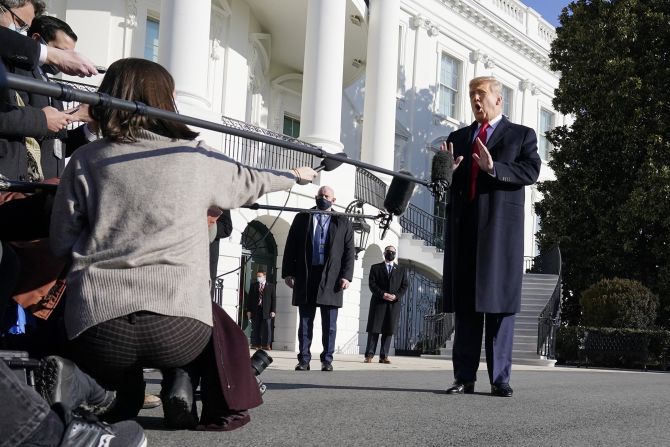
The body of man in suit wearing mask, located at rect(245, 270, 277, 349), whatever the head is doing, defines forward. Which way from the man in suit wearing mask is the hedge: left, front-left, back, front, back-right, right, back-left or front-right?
left

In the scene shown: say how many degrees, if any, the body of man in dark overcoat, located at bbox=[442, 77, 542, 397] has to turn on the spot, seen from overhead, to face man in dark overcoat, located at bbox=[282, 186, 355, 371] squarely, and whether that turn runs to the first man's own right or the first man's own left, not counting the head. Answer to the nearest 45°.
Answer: approximately 90° to the first man's own right

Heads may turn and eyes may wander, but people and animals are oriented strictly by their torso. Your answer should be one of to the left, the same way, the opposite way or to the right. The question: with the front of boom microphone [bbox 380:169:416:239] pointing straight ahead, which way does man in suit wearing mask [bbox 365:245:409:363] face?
to the right

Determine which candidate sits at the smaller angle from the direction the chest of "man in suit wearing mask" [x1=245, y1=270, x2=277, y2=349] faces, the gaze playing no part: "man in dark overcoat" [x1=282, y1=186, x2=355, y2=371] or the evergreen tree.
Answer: the man in dark overcoat

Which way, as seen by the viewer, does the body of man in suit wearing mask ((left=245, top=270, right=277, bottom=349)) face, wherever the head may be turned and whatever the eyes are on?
toward the camera

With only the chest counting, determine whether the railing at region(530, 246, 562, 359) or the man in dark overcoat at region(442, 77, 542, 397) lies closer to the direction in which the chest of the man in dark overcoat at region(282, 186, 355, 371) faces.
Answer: the man in dark overcoat

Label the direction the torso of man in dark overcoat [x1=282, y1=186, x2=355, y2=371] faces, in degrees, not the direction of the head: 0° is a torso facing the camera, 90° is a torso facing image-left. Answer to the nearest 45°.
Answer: approximately 0°

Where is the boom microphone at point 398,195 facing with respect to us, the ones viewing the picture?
facing to the right of the viewer

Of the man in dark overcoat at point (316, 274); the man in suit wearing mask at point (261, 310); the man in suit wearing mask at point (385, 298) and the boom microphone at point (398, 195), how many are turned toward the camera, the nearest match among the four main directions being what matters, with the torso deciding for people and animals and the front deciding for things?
3

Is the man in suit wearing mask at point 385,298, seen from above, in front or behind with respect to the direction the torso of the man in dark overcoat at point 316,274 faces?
behind
